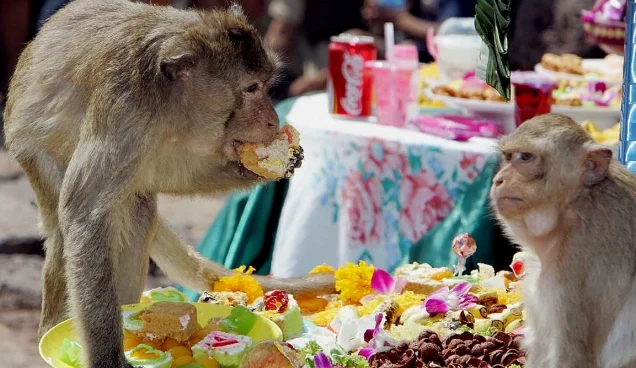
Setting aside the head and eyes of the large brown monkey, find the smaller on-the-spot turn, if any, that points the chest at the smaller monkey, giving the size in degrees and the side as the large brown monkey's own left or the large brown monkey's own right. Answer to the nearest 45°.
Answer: approximately 45° to the large brown monkey's own right

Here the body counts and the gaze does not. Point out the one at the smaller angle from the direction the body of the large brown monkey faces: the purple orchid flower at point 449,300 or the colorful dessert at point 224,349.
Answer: the purple orchid flower

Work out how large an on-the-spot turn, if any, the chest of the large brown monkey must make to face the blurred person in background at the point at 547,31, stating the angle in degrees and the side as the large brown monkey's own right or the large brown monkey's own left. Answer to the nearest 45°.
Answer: approximately 45° to the large brown monkey's own left

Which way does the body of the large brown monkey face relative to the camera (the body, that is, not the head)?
to the viewer's right

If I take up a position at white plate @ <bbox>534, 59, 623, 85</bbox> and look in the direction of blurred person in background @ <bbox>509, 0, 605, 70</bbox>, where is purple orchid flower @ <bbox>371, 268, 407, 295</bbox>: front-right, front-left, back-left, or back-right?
back-left

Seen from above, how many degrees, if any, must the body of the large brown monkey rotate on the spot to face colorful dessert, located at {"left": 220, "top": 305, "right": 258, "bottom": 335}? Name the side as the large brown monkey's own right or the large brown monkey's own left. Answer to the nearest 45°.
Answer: approximately 45° to the large brown monkey's own right

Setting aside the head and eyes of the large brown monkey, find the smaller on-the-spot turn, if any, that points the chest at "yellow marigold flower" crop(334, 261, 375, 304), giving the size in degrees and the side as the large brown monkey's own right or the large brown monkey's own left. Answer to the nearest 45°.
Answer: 0° — it already faces it

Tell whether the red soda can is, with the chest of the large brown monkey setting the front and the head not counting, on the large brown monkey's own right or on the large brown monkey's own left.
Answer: on the large brown monkey's own left

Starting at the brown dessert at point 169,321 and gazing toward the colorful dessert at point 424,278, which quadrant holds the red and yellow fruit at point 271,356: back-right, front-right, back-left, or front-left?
front-right

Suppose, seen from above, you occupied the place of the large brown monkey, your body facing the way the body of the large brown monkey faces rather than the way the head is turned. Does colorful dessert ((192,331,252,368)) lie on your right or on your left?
on your right

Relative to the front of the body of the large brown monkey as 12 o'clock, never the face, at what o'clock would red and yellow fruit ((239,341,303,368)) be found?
The red and yellow fruit is roughly at 2 o'clock from the large brown monkey.

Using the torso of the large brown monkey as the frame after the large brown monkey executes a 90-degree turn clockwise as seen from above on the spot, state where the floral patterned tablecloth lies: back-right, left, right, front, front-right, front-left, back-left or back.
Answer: back-left

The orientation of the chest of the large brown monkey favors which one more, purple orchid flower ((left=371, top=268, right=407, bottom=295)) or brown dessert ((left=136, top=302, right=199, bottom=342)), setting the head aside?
the purple orchid flower

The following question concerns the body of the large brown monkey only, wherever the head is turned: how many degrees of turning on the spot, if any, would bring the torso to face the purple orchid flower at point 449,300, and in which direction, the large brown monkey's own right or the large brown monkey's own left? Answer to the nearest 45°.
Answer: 0° — it already faces it
